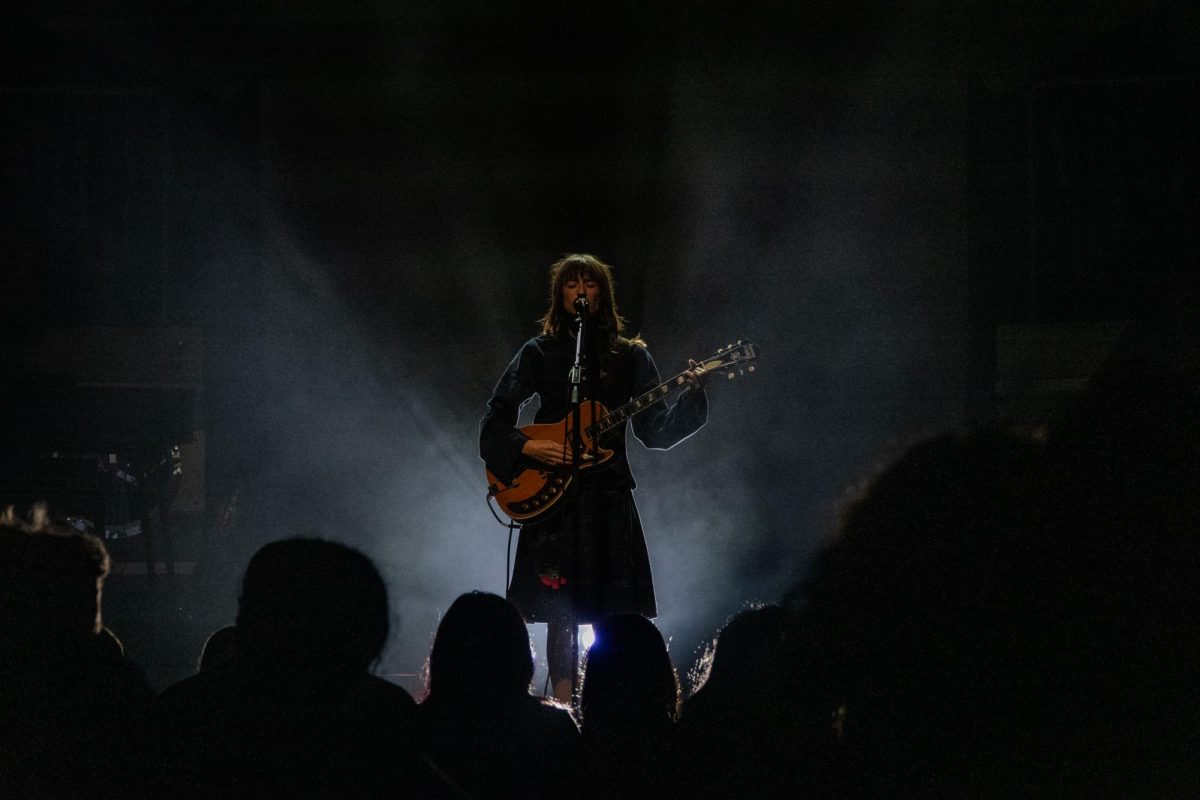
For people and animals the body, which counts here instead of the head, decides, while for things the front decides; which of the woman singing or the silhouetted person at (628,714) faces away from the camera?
the silhouetted person

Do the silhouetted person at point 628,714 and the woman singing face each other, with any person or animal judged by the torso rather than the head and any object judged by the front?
yes

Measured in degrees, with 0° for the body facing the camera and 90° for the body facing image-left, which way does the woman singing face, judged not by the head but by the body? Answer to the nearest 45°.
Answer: approximately 0°

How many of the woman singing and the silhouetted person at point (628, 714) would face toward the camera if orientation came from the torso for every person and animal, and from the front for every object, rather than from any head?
1

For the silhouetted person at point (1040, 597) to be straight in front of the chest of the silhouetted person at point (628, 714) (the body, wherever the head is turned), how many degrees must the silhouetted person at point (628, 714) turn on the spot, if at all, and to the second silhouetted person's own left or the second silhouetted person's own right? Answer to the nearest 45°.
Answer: approximately 135° to the second silhouetted person's own right

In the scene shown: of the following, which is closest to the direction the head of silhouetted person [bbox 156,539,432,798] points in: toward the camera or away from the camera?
away from the camera

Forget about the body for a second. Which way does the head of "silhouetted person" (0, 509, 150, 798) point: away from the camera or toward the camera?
away from the camera

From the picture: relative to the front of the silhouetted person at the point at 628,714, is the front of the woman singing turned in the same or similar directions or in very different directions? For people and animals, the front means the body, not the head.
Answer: very different directions

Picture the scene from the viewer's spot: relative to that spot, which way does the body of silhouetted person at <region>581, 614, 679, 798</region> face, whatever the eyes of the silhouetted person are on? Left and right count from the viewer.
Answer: facing away from the viewer

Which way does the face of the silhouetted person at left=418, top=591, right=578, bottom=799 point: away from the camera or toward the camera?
away from the camera
